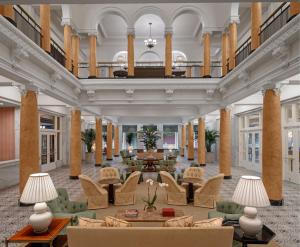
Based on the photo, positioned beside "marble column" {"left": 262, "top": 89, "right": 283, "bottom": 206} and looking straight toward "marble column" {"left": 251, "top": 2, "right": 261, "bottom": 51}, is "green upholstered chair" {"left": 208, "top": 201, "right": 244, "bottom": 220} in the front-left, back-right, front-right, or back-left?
back-left

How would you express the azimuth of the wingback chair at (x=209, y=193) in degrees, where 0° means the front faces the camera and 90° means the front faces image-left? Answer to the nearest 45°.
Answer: approximately 90°

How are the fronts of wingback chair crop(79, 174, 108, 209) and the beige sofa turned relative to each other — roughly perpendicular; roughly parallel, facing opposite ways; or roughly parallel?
roughly perpendicular

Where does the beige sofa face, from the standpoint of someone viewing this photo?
facing away from the viewer

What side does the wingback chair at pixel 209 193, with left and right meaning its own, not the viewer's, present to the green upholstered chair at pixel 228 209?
left

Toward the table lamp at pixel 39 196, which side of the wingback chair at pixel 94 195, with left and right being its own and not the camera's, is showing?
right

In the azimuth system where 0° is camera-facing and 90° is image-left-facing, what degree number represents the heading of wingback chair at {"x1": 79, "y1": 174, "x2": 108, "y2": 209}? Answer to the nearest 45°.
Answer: approximately 270°

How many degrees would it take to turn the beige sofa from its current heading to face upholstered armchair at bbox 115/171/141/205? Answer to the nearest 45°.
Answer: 0° — it already faces it

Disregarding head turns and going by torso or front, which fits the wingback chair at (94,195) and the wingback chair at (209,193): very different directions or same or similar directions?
very different directions
